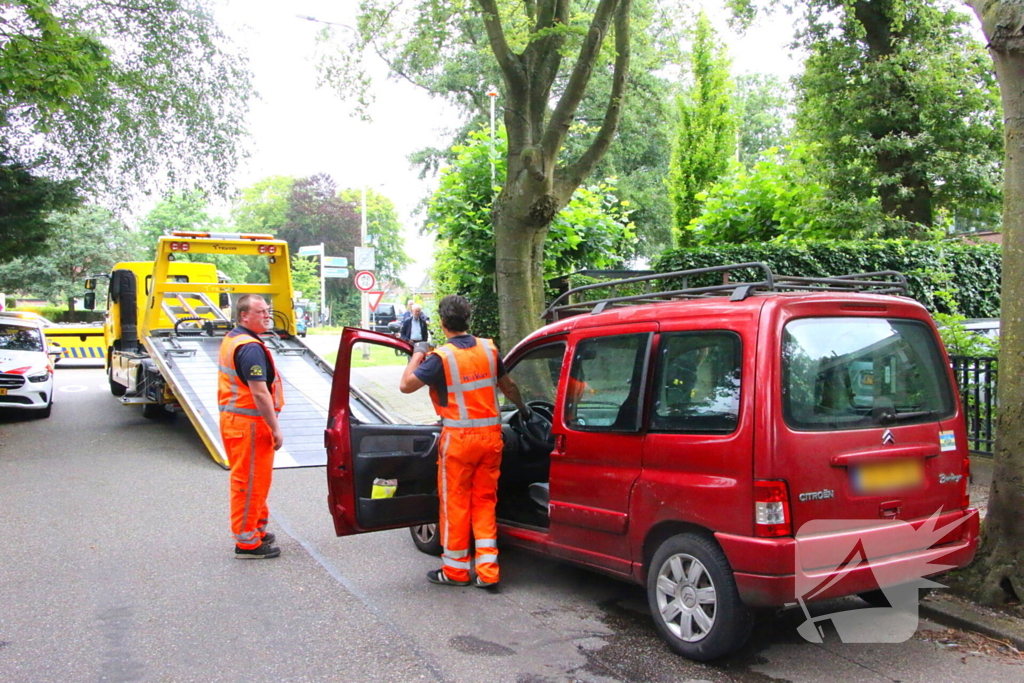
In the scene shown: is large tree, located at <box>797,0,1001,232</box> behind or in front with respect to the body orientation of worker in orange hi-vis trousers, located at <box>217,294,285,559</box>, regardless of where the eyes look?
in front

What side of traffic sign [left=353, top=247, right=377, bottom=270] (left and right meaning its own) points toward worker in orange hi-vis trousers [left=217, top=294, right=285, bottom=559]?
front

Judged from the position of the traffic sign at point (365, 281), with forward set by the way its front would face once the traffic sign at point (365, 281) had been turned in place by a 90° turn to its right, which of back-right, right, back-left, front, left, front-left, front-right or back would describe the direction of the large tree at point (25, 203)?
front-left

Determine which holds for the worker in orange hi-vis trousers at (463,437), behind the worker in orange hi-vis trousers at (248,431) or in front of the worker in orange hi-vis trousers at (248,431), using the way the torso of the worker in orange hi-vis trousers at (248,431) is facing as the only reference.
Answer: in front

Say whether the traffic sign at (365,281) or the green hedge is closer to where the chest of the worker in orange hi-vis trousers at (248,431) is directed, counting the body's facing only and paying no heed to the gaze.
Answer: the green hedge

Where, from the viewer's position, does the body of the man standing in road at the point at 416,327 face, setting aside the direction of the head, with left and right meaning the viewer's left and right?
facing the viewer

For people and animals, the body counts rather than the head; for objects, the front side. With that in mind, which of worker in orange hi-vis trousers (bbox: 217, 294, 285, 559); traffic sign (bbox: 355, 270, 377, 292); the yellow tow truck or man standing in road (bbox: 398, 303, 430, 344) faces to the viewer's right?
the worker in orange hi-vis trousers

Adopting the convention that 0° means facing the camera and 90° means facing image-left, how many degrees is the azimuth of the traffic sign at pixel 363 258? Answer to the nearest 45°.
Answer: approximately 0°

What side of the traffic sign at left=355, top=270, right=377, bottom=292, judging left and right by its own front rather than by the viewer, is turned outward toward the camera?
front

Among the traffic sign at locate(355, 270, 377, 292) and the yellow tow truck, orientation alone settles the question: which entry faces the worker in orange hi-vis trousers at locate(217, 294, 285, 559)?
the traffic sign
